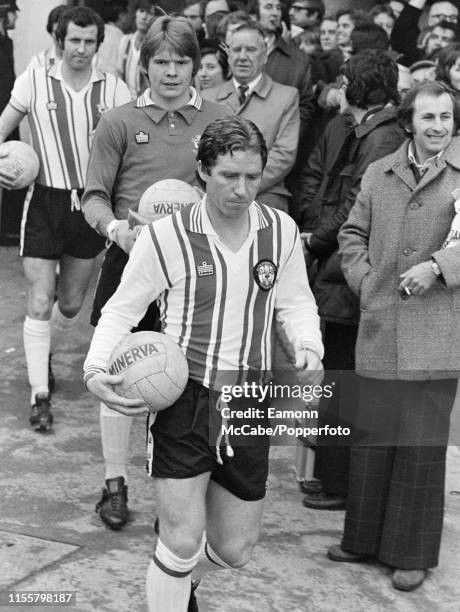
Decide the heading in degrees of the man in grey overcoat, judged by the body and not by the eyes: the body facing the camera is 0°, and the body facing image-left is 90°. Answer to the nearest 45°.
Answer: approximately 0°

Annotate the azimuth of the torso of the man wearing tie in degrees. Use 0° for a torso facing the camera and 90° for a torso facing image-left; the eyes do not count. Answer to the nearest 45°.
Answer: approximately 45°
